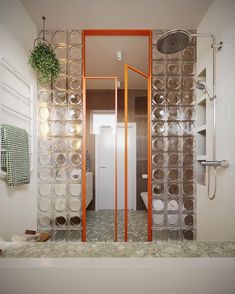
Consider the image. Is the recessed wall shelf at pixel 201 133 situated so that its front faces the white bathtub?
no

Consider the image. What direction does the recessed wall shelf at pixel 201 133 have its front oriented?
to the viewer's left

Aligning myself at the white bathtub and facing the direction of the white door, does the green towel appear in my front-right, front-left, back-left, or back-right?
front-left

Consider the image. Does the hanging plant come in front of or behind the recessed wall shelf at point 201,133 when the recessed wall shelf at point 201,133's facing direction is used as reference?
in front

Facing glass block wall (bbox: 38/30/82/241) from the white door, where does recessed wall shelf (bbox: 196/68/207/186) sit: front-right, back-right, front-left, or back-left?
front-left

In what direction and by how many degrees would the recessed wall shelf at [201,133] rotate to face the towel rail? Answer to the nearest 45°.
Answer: approximately 45° to its left

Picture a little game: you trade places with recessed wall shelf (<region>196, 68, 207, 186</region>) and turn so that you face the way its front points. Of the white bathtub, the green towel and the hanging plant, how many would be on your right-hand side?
0

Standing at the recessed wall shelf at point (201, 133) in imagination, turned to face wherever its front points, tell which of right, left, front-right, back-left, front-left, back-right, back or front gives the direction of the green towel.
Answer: front-left
